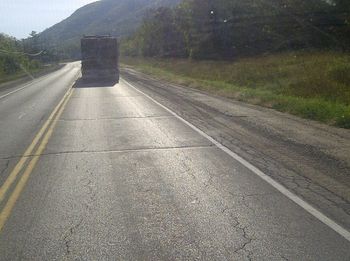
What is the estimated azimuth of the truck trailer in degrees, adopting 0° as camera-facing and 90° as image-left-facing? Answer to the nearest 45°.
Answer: approximately 180°
